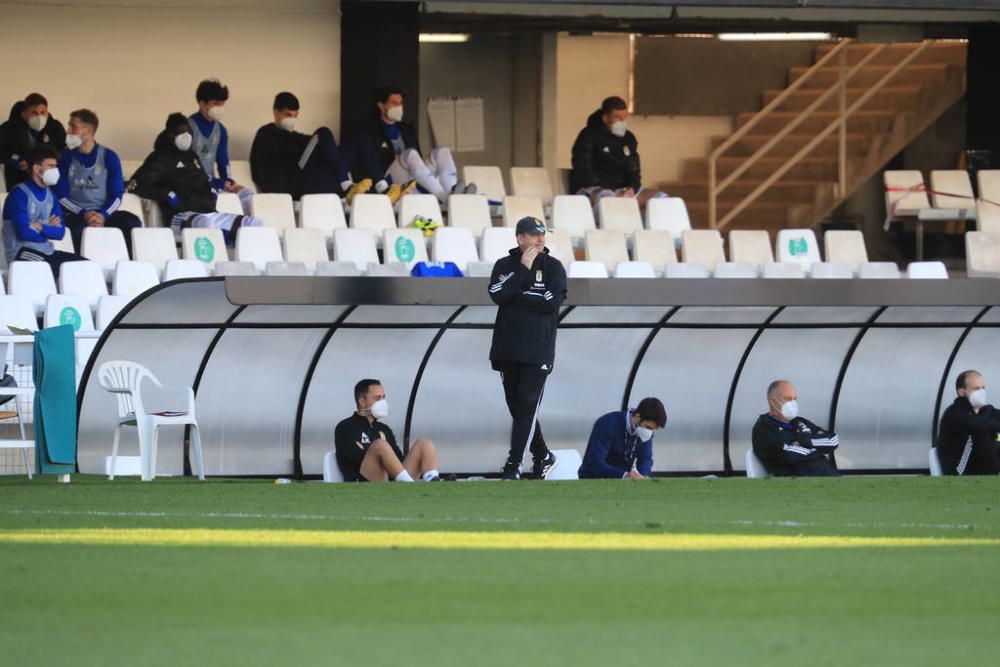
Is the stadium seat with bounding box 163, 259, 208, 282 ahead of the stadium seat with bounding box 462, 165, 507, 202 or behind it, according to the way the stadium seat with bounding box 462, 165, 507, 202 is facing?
ahead

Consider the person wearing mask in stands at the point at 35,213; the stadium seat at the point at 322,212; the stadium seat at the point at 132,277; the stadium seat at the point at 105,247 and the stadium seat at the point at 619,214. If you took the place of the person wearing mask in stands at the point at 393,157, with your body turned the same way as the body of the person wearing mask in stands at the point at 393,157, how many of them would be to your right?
4

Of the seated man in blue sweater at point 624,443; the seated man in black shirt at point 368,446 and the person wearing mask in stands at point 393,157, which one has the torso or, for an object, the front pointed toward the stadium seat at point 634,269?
the person wearing mask in stands

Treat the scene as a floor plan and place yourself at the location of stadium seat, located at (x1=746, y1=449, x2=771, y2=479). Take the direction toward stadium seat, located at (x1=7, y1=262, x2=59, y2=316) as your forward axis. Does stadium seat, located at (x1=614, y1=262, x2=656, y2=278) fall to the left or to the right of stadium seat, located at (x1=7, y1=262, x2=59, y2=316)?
right

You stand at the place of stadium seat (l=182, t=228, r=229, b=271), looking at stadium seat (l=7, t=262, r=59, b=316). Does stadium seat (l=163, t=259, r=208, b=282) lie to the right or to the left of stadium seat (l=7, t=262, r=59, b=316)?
left

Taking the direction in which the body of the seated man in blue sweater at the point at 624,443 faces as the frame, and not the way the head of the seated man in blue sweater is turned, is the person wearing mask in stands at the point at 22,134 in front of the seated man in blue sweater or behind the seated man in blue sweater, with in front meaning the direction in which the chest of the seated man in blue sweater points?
behind

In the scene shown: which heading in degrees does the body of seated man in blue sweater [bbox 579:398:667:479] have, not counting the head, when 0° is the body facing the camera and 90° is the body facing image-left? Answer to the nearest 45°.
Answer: approximately 315°
